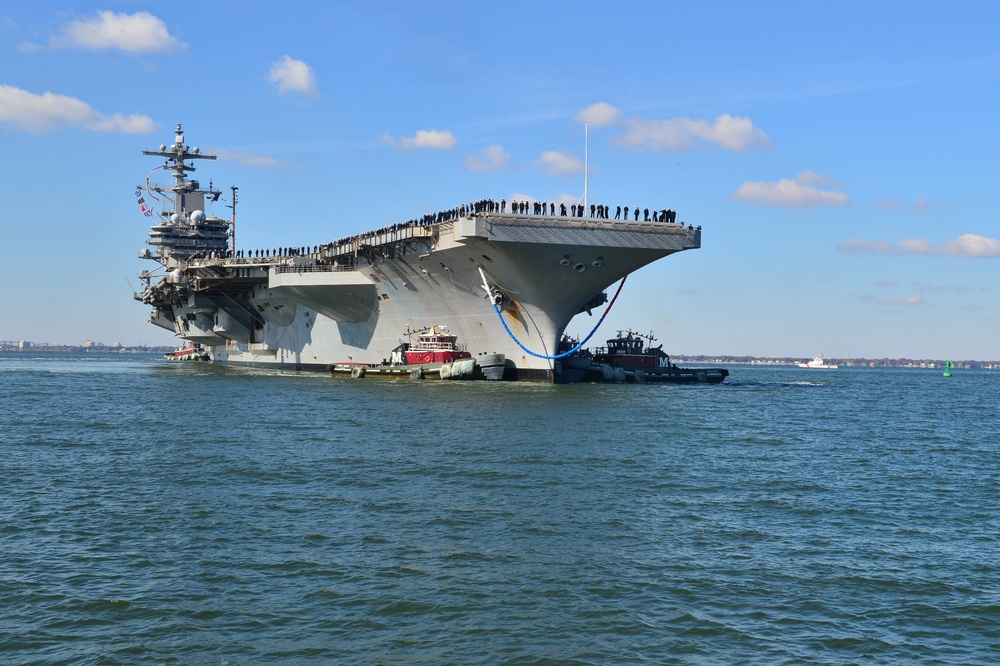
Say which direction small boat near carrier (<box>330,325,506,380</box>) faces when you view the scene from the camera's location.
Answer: facing to the right of the viewer
